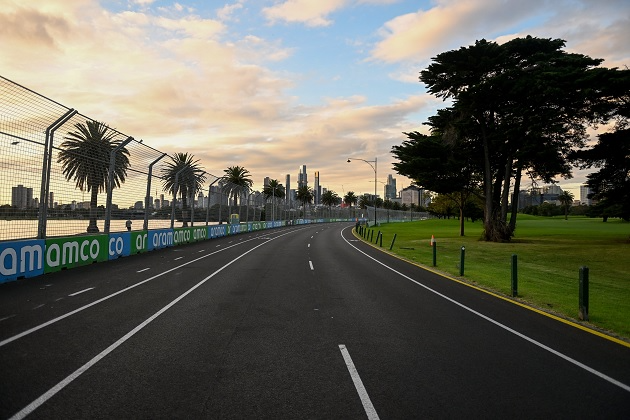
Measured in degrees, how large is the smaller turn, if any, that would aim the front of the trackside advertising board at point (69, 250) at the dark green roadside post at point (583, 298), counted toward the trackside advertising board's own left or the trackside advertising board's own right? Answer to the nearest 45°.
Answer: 0° — it already faces it

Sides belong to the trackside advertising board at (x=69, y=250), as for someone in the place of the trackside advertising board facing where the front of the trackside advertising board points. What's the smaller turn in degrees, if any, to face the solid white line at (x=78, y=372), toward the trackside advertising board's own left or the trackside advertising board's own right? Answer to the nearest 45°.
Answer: approximately 45° to the trackside advertising board's own right

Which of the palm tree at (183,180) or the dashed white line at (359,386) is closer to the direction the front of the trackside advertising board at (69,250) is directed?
the dashed white line

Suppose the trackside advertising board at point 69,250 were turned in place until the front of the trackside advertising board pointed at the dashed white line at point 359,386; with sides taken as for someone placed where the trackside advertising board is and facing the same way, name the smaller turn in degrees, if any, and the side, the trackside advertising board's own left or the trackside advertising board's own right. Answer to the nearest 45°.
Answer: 0° — it already faces it

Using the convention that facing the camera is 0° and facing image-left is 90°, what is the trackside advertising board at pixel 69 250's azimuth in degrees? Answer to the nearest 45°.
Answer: approximately 315°

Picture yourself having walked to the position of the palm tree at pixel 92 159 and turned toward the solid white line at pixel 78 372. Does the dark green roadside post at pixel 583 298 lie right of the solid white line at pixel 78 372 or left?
left
